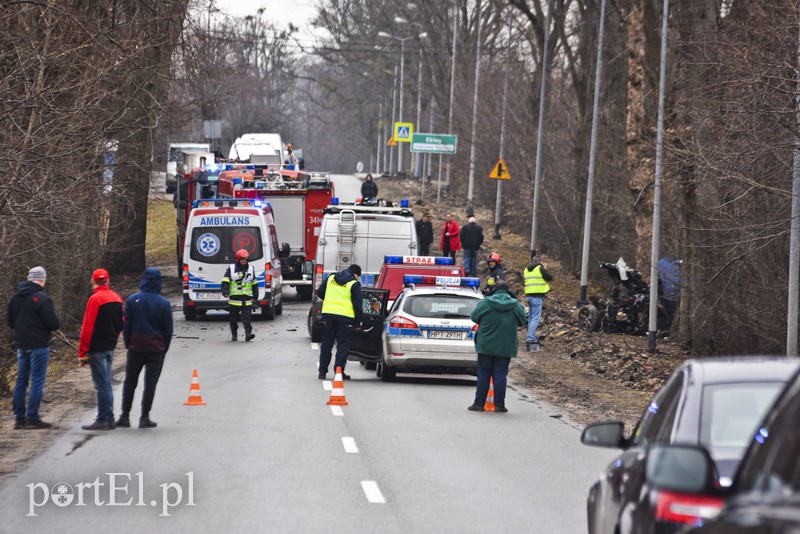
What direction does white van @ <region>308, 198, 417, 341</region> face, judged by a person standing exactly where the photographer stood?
facing away from the viewer

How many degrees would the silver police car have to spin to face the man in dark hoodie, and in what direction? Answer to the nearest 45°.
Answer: approximately 135° to its left

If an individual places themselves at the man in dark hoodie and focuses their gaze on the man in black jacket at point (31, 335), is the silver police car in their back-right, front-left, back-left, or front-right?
back-right

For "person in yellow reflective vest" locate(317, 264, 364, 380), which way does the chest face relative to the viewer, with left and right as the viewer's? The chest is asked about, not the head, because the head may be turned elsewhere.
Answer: facing away from the viewer and to the right of the viewer

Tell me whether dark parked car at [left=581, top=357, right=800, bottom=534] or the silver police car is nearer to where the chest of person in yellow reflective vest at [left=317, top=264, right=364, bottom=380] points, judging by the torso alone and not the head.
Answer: the silver police car

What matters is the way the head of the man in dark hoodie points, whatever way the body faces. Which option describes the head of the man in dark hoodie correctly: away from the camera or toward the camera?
away from the camera
